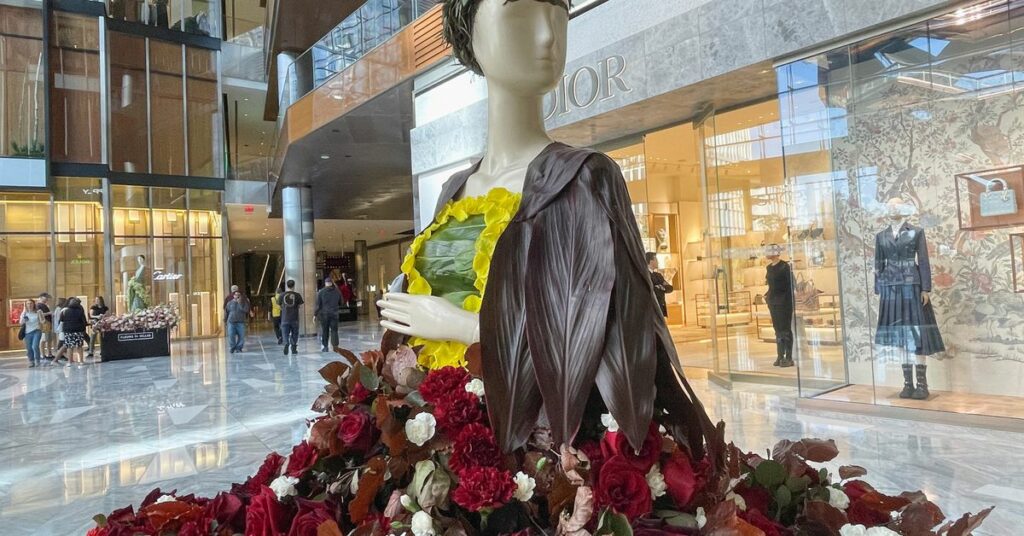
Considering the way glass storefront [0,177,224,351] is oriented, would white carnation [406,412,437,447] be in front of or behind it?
in front

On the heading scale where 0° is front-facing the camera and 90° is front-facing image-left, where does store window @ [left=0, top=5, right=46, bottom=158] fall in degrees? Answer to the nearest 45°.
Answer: approximately 315°

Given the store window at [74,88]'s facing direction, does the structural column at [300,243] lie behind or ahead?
ahead

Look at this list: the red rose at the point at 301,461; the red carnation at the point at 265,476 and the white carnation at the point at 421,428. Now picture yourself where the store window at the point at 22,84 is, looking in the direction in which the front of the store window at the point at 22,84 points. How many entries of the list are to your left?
0

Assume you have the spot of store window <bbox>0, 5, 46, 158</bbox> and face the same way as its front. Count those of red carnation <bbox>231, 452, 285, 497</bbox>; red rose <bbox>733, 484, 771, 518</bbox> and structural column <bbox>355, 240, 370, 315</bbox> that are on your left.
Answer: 1

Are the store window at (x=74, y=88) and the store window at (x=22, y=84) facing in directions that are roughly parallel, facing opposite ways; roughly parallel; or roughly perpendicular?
roughly parallel

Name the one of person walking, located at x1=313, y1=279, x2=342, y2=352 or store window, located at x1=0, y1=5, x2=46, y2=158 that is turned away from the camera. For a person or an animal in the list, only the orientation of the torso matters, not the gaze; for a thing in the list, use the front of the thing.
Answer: the person walking

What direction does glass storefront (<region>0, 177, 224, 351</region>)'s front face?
toward the camera

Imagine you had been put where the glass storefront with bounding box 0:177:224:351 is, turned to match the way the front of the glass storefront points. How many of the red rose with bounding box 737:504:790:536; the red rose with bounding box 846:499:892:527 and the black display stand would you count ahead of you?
3

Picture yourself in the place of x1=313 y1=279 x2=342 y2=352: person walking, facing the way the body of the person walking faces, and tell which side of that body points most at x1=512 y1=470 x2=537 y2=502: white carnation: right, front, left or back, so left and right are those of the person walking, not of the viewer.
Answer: back

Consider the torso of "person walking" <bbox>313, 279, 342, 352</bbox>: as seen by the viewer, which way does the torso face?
away from the camera

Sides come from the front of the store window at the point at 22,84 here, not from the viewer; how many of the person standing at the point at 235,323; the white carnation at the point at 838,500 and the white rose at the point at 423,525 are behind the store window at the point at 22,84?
0
